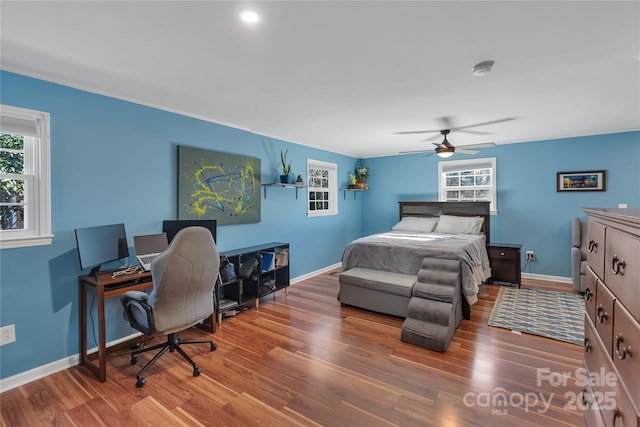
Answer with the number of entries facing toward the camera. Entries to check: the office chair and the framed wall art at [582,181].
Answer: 1

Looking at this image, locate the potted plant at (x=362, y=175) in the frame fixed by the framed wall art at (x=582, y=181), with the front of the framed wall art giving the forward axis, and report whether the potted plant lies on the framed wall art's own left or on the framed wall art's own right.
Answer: on the framed wall art's own right

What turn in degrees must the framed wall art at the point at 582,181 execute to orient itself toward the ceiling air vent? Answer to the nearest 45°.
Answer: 0° — it already faces it

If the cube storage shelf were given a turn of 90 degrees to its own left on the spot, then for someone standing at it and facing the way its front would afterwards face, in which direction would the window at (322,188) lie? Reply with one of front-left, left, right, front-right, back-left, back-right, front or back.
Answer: front

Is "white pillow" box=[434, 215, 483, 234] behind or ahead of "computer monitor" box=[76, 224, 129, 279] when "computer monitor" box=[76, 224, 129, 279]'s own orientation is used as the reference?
ahead

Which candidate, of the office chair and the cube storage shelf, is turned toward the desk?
the office chair

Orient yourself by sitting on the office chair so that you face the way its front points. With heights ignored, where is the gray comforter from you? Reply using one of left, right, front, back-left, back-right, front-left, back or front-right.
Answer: back-right

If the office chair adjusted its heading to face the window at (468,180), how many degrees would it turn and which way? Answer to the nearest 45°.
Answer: approximately 135° to its right

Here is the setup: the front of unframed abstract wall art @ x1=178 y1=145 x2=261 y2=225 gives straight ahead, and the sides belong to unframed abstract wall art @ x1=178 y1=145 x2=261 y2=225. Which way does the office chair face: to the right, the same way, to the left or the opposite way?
the opposite way

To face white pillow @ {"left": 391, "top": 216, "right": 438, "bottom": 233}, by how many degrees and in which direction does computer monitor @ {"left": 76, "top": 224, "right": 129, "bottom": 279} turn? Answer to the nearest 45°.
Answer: approximately 45° to its left

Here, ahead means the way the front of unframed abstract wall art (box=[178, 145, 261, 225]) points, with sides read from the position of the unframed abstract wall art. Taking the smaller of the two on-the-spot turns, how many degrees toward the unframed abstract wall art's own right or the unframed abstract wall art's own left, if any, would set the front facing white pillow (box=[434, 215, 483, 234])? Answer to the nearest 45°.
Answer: approximately 45° to the unframed abstract wall art's own left

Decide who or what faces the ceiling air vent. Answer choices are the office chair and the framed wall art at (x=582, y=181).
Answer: the framed wall art

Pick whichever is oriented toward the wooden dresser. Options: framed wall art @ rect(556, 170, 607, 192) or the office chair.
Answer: the framed wall art

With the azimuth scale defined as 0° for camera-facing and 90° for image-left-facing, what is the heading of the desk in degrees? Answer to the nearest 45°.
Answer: approximately 315°
